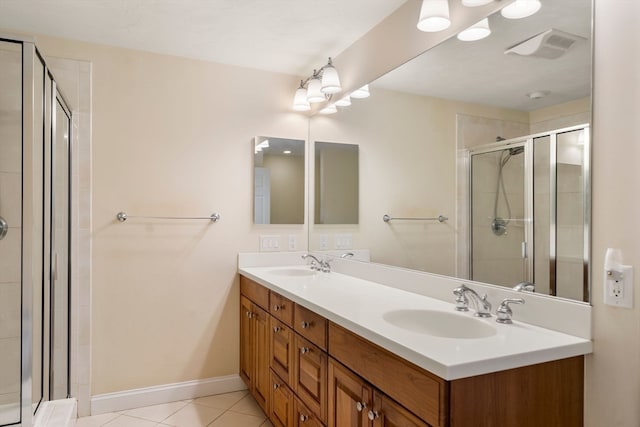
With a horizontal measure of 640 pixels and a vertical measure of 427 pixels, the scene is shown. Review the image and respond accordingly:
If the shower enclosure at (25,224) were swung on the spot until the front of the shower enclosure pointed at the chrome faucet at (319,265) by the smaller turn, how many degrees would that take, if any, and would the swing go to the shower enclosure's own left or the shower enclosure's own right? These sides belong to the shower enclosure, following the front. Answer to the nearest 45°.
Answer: approximately 45° to the shower enclosure's own left

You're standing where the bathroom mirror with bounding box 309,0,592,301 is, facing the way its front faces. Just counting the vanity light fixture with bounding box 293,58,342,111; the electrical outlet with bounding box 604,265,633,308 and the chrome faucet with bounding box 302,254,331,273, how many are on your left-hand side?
1

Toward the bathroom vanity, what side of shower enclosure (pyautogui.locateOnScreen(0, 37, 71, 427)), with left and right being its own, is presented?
front

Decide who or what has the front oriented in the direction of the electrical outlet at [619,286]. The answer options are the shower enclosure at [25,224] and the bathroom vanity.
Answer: the shower enclosure

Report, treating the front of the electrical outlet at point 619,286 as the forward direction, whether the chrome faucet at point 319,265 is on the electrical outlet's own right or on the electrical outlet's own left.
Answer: on the electrical outlet's own right

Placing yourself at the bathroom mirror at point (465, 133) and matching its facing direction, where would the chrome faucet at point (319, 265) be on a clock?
The chrome faucet is roughly at 3 o'clock from the bathroom mirror.

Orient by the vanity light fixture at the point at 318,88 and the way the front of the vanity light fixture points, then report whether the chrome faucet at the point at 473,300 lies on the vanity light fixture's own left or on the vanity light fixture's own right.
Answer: on the vanity light fixture's own left

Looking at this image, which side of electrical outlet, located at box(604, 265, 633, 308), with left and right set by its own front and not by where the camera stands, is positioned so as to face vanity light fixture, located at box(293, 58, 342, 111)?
right

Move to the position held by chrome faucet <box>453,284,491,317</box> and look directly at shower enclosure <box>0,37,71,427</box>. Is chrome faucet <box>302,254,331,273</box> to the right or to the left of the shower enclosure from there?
right

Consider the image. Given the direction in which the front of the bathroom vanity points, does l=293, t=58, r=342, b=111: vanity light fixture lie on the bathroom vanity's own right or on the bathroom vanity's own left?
on the bathroom vanity's own right

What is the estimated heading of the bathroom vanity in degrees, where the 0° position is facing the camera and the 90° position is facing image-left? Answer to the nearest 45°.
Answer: approximately 45°

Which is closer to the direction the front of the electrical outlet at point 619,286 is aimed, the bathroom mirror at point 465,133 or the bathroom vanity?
the bathroom vanity

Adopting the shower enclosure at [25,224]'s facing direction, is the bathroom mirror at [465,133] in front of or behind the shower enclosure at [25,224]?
in front
